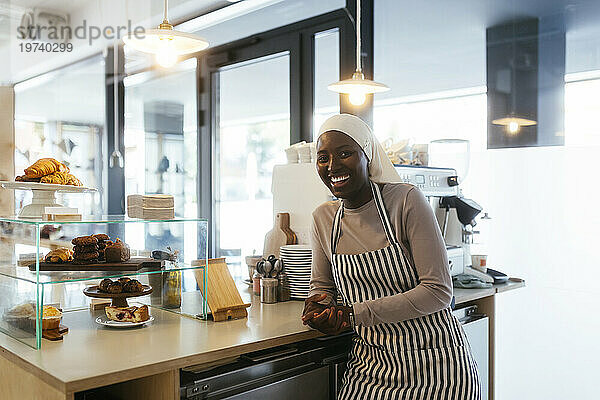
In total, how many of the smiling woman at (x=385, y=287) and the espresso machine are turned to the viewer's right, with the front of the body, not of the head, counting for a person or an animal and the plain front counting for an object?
0

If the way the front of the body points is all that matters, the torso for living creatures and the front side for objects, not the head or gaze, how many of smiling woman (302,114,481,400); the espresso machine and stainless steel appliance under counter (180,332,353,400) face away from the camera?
0

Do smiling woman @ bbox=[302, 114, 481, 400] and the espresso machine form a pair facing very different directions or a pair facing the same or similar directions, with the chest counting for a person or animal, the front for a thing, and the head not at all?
same or similar directions

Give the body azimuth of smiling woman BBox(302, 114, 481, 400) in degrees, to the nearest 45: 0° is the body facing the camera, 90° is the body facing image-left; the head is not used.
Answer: approximately 45°

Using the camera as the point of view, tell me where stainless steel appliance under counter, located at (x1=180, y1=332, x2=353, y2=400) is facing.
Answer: facing the viewer and to the right of the viewer

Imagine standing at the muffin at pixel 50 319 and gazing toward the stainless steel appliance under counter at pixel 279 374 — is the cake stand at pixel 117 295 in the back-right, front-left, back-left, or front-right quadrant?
front-left

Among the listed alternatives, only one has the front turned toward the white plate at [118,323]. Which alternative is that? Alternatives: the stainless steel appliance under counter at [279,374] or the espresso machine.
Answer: the espresso machine

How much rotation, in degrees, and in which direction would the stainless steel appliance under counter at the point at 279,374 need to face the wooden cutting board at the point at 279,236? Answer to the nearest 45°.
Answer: approximately 135° to its left

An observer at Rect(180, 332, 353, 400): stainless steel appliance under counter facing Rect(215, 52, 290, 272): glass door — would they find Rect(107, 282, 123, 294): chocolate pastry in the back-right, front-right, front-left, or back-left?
front-left

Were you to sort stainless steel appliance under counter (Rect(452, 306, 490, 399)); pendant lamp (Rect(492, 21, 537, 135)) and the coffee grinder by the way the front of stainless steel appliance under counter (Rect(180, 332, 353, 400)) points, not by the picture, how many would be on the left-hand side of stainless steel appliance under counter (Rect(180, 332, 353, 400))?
3

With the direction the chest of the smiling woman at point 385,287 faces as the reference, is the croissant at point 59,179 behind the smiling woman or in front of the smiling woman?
in front

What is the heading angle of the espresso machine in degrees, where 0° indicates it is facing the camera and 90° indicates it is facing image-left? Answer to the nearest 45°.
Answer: approximately 45°
